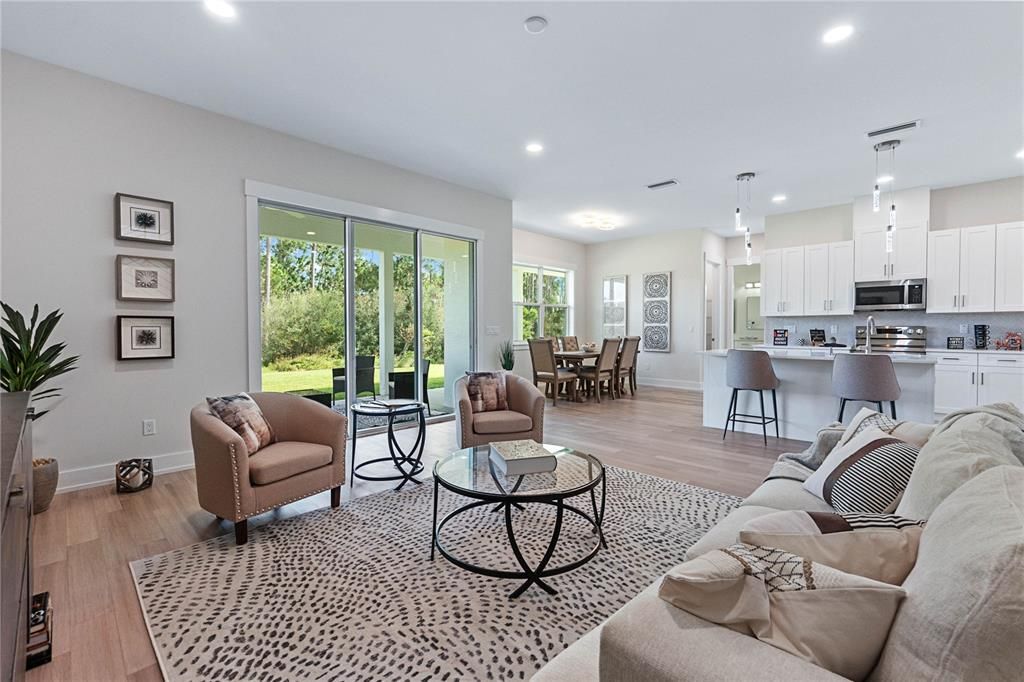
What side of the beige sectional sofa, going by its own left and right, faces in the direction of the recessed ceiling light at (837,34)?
right

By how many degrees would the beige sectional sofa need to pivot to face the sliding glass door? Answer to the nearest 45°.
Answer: approximately 45° to its right

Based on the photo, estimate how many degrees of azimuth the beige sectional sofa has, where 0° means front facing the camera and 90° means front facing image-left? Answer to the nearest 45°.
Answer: approximately 90°

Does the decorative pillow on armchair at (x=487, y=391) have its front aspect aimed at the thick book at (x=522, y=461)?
yes

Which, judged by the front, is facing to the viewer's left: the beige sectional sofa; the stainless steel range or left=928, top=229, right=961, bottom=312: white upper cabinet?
the beige sectional sofa

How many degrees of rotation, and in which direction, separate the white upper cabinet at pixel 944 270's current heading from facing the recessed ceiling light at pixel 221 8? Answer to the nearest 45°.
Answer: approximately 45° to its right

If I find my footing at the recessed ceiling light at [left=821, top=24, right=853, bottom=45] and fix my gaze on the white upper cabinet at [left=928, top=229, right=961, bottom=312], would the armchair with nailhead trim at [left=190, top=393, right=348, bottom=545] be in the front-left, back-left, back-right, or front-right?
back-left

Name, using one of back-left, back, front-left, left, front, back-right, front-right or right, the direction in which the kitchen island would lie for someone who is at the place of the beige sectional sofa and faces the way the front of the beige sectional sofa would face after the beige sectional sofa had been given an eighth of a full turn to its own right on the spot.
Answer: front-right

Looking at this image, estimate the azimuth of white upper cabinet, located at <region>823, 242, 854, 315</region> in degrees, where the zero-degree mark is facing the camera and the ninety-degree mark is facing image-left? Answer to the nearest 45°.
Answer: approximately 0°

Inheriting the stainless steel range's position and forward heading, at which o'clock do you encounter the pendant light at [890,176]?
The pendant light is roughly at 12 o'clock from the stainless steel range.

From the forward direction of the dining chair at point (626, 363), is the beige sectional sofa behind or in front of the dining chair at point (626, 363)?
behind

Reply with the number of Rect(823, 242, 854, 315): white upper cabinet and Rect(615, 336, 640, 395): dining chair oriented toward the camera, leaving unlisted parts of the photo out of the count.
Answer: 1
